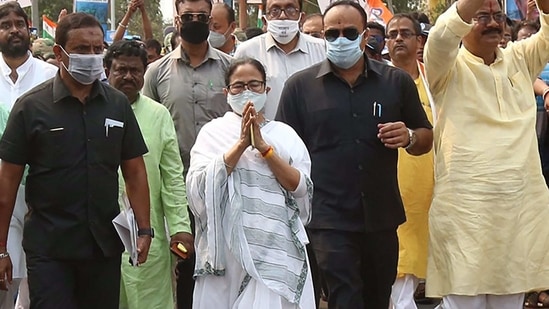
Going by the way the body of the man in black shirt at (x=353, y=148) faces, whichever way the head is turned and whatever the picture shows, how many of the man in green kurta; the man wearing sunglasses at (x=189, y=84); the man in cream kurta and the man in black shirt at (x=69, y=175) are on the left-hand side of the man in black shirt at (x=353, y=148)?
1

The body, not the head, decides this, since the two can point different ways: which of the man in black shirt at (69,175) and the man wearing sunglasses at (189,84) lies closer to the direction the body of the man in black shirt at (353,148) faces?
the man in black shirt

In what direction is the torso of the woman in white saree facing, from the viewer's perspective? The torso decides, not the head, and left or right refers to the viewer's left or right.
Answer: facing the viewer

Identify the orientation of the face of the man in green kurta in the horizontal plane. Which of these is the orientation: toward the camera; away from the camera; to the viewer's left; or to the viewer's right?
toward the camera

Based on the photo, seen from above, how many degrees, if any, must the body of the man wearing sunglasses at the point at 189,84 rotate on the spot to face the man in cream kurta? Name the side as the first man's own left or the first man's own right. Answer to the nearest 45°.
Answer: approximately 45° to the first man's own left

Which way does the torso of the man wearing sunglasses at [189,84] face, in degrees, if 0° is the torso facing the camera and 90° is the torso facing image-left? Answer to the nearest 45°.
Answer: approximately 0°

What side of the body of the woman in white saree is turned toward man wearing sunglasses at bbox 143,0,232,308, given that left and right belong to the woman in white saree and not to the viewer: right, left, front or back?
back

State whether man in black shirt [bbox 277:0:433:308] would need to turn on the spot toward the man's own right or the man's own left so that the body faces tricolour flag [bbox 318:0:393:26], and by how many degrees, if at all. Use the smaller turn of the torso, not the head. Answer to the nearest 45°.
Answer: approximately 180°

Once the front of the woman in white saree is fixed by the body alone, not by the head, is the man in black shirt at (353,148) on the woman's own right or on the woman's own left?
on the woman's own left

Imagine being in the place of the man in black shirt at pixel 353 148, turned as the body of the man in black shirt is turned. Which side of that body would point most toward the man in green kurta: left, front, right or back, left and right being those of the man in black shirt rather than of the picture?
right

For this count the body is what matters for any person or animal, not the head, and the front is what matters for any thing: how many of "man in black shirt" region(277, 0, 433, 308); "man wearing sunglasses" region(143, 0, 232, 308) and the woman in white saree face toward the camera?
3

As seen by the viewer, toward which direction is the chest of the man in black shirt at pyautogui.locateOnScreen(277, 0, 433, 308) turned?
toward the camera

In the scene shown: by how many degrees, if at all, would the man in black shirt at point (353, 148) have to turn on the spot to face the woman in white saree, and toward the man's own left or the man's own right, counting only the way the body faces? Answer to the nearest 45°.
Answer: approximately 45° to the man's own right

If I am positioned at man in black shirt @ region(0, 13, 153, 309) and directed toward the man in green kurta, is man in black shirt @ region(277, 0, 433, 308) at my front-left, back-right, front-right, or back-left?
front-right

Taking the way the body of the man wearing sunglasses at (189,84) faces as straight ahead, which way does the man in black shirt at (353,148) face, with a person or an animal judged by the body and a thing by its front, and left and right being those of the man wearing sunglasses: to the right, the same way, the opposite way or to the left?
the same way

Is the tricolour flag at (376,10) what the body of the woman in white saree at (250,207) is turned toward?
no

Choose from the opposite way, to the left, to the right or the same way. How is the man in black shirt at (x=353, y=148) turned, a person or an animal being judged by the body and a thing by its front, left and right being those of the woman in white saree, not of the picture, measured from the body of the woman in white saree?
the same way

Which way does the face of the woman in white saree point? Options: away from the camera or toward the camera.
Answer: toward the camera
